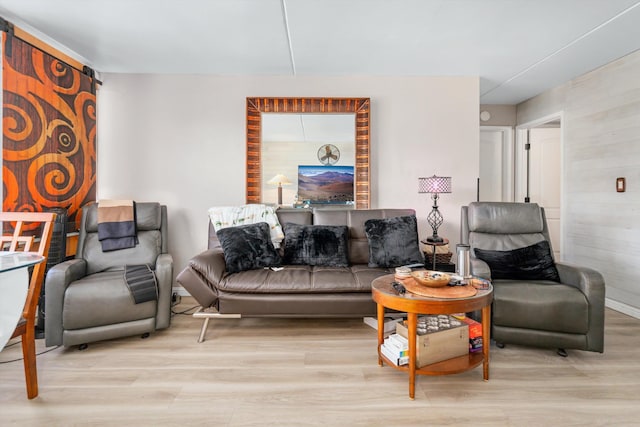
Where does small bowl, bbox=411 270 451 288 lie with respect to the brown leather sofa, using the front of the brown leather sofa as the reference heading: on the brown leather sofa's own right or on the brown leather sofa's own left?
on the brown leather sofa's own left

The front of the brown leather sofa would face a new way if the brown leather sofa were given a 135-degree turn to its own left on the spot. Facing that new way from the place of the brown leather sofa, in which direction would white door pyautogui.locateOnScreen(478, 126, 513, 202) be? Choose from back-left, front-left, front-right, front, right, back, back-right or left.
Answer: front

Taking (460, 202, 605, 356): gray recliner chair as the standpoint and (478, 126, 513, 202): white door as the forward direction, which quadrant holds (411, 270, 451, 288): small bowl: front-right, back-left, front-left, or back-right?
back-left

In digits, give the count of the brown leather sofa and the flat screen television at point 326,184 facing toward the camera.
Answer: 2

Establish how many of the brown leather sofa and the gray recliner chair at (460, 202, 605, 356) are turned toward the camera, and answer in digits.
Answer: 2

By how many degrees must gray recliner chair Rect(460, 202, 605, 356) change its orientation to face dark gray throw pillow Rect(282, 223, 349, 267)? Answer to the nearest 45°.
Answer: approximately 90° to its right

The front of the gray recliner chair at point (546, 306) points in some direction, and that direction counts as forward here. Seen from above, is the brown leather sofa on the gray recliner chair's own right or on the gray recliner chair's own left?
on the gray recliner chair's own right
